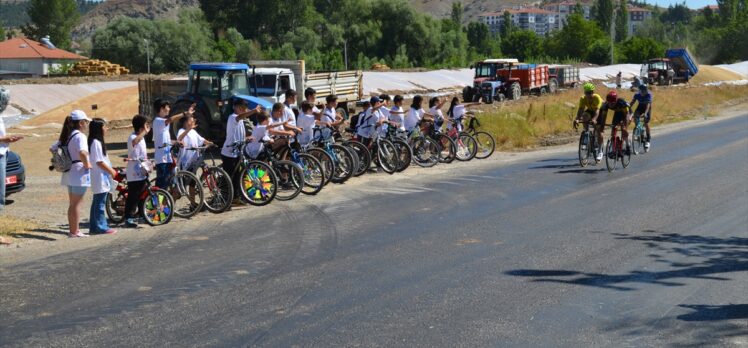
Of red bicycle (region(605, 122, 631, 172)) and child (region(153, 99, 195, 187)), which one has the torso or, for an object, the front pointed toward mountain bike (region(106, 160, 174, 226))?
the red bicycle

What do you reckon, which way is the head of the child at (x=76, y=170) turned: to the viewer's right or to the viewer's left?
to the viewer's right

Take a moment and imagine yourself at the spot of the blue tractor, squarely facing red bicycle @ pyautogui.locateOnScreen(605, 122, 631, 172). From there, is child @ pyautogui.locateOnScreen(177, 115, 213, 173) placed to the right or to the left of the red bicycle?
right

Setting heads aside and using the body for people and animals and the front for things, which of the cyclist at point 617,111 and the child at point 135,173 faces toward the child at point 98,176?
the cyclist

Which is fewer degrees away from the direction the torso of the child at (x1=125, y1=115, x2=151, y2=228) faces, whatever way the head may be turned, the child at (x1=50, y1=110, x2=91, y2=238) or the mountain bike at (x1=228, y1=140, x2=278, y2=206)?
the mountain bike

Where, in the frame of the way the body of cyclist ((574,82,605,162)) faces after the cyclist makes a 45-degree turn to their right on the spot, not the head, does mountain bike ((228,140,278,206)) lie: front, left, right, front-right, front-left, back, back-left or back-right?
front-left

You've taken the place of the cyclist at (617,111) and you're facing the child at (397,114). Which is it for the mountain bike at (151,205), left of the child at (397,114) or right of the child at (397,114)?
left

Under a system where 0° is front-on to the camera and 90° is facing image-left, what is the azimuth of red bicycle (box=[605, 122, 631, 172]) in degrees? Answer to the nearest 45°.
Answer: approximately 45°

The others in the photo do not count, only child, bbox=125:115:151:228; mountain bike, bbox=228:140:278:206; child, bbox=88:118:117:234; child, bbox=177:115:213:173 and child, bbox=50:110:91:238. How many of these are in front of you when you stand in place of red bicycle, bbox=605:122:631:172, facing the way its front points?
5

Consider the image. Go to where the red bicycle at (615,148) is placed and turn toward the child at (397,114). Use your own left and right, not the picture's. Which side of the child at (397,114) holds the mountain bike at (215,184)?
left

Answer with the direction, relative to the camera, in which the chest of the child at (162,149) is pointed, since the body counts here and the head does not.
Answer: to the viewer's right

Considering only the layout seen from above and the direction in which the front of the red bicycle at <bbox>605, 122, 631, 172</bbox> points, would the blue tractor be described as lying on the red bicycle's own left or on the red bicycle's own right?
on the red bicycle's own right

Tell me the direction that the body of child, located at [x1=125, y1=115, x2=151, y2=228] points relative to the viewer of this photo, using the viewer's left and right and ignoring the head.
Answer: facing to the right of the viewer
